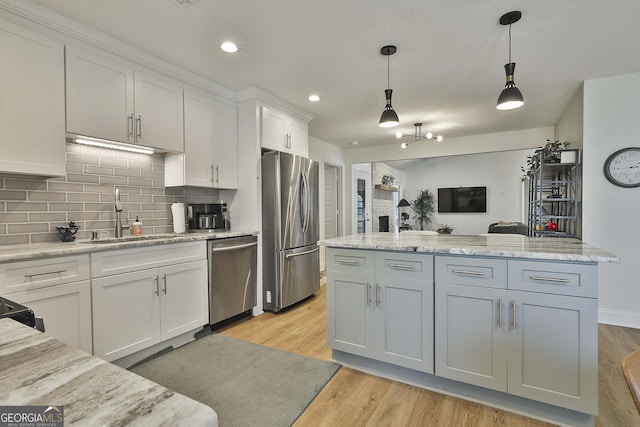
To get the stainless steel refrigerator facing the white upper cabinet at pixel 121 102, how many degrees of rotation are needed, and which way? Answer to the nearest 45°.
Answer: approximately 90° to its right

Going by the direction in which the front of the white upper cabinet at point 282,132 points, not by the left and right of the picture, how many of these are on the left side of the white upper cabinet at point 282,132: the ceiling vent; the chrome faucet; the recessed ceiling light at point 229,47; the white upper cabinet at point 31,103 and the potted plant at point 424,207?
1

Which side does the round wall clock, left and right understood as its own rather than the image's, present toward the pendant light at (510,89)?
front

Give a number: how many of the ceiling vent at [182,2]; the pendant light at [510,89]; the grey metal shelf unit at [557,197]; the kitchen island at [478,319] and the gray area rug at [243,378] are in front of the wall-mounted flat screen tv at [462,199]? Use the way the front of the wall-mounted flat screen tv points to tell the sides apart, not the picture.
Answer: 5

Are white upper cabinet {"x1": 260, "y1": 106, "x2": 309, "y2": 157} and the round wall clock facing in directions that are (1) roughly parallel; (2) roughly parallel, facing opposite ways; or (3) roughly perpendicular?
roughly perpendicular

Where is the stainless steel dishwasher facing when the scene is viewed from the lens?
facing the viewer and to the right of the viewer

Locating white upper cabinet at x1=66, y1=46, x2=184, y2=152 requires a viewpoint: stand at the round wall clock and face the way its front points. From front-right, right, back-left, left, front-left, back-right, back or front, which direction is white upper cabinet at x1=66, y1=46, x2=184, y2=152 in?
front-right

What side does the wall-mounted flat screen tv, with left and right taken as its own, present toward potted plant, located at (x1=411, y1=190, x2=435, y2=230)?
right

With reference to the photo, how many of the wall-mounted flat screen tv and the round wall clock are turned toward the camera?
2

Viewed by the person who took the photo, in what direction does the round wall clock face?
facing the viewer

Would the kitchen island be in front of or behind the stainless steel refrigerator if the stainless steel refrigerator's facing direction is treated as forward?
in front

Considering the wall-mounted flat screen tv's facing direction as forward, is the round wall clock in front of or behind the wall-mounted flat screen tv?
in front

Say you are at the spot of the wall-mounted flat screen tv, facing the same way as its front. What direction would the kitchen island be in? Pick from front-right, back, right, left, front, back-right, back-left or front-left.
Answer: front
